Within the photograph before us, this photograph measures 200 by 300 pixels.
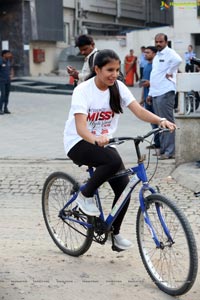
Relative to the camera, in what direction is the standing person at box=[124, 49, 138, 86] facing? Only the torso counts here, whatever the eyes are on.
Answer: toward the camera

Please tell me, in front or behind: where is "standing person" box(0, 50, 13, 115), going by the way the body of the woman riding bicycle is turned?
behind

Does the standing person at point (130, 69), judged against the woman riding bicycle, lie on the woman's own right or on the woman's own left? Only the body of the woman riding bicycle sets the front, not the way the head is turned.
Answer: on the woman's own left

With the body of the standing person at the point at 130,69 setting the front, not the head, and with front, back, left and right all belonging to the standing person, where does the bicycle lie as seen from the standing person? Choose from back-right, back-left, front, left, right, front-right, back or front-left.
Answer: front

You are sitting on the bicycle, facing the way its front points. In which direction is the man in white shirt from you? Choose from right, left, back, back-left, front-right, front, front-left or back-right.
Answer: back-left

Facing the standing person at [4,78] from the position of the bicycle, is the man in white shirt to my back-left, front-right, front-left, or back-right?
front-right

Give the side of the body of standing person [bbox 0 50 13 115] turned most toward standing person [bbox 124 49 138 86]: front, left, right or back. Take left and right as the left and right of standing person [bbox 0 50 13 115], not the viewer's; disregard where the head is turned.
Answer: left

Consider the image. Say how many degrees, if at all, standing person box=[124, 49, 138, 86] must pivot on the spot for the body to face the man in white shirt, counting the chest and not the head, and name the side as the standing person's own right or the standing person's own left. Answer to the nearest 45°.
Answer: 0° — they already face them

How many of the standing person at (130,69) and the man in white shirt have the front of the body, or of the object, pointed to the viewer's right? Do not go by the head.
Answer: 0

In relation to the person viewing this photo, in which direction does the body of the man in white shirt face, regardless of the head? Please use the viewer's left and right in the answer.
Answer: facing the viewer and to the left of the viewer

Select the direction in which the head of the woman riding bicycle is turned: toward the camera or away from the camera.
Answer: toward the camera

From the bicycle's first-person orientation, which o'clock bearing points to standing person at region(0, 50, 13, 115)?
The standing person is roughly at 7 o'clock from the bicycle.
